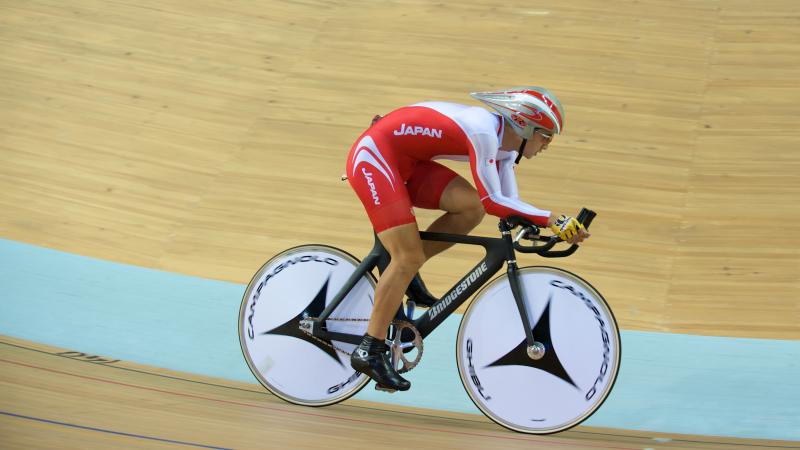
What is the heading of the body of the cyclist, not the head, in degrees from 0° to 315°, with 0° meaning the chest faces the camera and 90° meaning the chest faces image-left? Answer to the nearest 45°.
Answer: approximately 270°

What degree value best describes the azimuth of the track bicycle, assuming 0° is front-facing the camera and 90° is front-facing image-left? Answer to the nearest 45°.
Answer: approximately 270°

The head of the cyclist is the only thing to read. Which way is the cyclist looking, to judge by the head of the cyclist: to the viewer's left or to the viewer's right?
to the viewer's right
